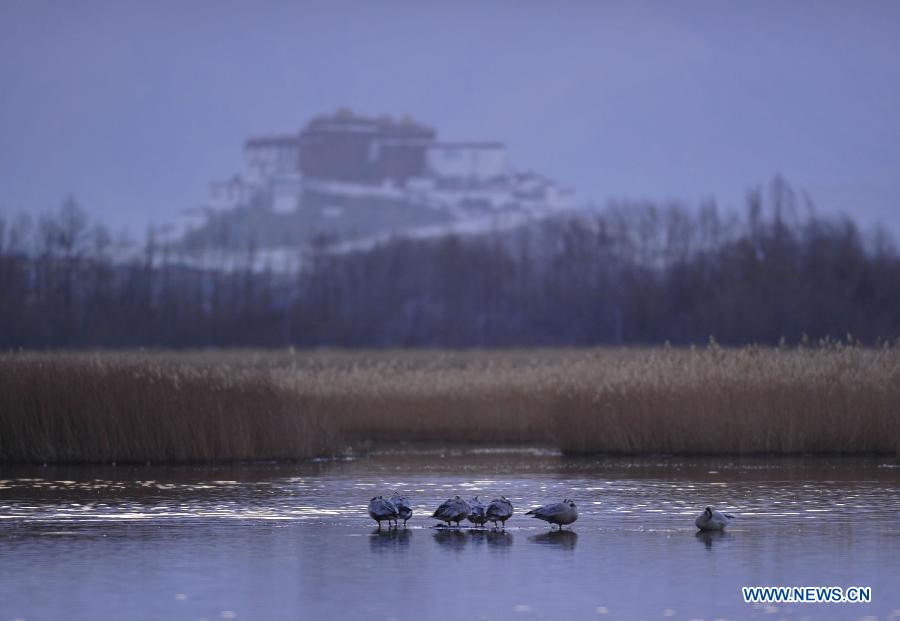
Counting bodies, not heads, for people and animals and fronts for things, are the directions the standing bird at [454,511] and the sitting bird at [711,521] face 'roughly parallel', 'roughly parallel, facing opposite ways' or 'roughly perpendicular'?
roughly parallel, facing opposite ways

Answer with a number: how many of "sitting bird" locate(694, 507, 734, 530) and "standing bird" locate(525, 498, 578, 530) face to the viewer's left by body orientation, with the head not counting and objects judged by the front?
1

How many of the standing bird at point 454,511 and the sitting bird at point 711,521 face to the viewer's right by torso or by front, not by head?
1
